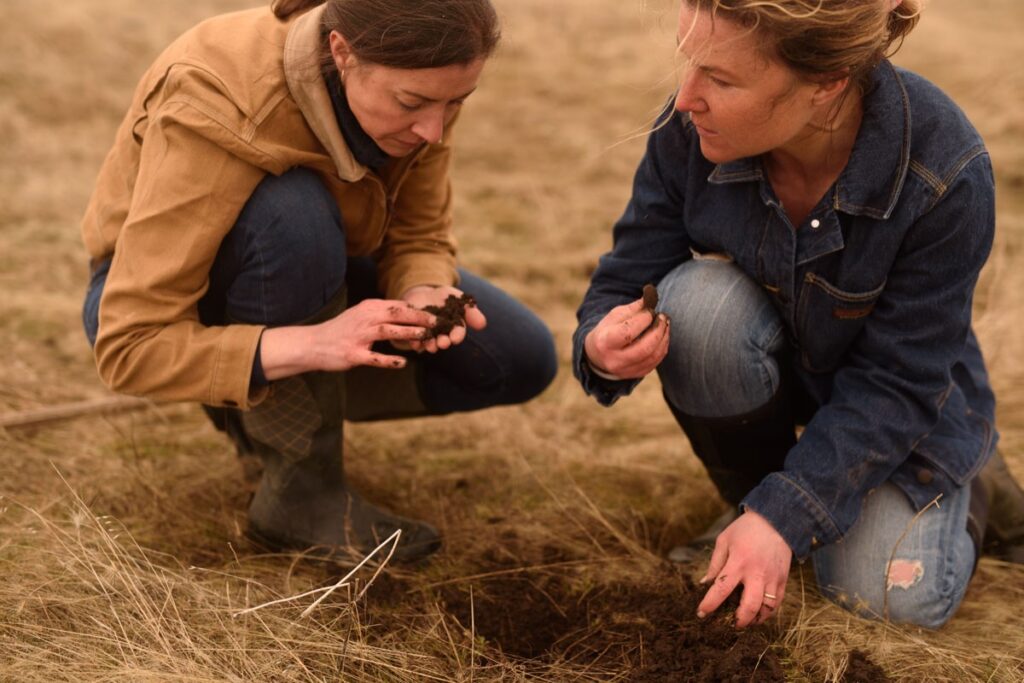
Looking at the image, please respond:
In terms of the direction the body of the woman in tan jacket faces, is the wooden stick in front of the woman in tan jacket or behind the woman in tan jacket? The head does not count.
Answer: behind

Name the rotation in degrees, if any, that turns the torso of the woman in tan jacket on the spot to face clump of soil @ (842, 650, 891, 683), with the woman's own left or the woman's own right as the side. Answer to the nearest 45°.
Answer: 0° — they already face it

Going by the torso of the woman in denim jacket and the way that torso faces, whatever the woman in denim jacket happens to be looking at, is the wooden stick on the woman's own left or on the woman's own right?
on the woman's own right

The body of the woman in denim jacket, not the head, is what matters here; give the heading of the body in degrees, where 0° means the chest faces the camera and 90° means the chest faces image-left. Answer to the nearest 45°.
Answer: approximately 45°

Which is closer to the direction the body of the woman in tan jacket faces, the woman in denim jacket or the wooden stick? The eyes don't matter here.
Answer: the woman in denim jacket

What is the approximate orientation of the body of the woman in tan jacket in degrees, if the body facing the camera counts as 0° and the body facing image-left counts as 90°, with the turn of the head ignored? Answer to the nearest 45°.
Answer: approximately 315°
